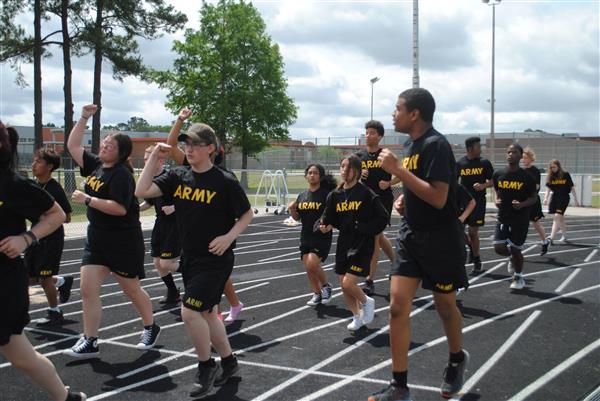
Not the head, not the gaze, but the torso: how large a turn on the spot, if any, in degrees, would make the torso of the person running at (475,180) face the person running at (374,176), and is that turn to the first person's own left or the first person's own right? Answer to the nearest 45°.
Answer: approximately 45° to the first person's own right

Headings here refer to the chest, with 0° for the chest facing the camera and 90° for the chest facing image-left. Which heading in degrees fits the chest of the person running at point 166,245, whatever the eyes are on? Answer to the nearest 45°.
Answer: approximately 45°

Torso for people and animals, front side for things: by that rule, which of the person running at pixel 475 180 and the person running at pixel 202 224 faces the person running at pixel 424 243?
the person running at pixel 475 180

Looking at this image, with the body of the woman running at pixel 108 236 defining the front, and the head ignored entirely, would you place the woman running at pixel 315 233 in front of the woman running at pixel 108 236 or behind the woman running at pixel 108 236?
behind

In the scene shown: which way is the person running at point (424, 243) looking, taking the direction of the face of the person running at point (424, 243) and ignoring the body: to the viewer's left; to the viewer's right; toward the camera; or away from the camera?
to the viewer's left

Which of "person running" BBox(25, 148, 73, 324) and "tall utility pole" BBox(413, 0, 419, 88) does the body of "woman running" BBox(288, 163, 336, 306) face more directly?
the person running

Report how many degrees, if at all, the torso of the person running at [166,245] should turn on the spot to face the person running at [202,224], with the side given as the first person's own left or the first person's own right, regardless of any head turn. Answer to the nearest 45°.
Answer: approximately 45° to the first person's own left
